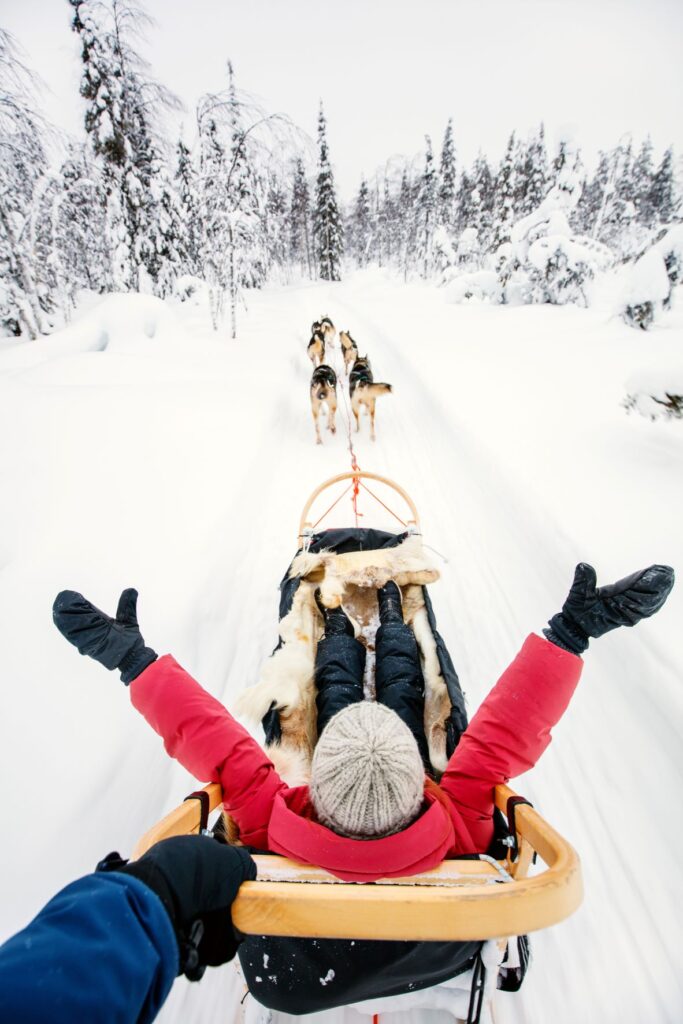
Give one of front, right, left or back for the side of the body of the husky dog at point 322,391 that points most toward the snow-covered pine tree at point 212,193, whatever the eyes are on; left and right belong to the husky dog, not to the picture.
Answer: front

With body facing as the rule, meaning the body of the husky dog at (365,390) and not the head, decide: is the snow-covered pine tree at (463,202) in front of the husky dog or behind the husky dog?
in front

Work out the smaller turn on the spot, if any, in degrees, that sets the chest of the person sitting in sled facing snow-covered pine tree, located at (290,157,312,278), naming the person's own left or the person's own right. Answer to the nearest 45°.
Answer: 0° — they already face it

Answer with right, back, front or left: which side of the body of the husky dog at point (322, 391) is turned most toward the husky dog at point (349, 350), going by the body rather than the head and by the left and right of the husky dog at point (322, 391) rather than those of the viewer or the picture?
front

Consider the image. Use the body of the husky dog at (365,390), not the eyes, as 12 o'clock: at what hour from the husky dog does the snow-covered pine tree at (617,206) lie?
The snow-covered pine tree is roughly at 1 o'clock from the husky dog.

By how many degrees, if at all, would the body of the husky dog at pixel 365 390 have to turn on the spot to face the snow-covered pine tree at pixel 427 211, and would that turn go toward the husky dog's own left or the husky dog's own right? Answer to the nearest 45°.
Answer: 0° — it already faces it

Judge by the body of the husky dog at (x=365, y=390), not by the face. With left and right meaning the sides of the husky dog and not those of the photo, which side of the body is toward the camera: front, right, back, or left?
back

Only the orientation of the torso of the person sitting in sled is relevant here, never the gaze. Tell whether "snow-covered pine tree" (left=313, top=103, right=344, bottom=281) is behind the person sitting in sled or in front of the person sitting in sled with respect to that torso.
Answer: in front

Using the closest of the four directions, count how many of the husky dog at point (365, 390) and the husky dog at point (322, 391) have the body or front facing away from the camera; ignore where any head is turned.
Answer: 2

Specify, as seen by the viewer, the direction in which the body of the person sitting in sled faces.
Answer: away from the camera

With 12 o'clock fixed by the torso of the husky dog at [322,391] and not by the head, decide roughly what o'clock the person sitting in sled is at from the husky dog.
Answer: The person sitting in sled is roughly at 6 o'clock from the husky dog.

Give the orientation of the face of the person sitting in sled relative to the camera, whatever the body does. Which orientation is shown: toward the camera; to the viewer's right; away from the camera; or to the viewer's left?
away from the camera

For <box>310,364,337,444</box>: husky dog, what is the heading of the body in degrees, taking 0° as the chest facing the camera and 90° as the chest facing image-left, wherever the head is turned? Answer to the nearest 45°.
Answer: approximately 180°
